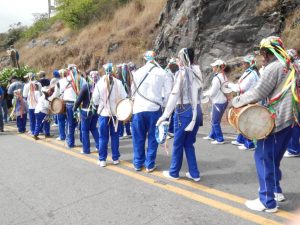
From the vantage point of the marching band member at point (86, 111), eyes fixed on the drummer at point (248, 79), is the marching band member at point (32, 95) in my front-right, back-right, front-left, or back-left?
back-left

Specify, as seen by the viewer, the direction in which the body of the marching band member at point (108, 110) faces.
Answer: away from the camera

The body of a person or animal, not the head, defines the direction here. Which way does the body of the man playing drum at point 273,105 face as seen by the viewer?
to the viewer's left

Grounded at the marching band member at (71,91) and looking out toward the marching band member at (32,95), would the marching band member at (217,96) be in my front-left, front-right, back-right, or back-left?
back-right

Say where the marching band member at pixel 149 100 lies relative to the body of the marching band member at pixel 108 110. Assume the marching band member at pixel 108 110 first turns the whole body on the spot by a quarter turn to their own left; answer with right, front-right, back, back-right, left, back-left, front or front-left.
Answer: back-left

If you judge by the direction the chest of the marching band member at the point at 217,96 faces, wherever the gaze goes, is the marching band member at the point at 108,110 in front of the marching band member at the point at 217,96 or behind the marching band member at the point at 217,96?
in front

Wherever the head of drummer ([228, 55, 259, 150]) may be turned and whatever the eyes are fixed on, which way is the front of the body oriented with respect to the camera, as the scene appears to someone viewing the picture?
to the viewer's left

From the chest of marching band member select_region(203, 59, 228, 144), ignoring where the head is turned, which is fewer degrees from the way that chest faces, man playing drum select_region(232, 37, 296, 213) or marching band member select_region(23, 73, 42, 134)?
the marching band member

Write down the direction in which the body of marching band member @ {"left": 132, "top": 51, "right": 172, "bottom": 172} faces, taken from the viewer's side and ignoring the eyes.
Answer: away from the camera

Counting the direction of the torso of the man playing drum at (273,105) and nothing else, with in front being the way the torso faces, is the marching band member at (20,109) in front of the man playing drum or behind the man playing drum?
in front

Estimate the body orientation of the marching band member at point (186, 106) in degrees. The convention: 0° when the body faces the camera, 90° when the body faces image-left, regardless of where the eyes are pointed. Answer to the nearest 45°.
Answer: approximately 135°

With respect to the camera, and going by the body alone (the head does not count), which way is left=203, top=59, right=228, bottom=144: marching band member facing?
to the viewer's left
